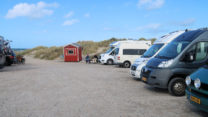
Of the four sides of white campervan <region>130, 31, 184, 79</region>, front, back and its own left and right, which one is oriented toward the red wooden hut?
right

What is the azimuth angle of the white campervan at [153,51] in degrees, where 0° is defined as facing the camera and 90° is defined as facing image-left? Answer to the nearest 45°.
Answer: approximately 45°

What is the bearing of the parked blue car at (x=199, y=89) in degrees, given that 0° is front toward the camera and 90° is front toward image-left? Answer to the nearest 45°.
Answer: approximately 45°

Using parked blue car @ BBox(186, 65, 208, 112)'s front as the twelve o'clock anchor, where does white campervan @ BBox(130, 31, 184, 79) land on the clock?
The white campervan is roughly at 4 o'clock from the parked blue car.

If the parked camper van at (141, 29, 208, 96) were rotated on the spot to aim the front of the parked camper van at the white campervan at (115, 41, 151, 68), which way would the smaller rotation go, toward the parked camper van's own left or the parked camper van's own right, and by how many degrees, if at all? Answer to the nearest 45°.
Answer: approximately 135° to the parked camper van's own right
